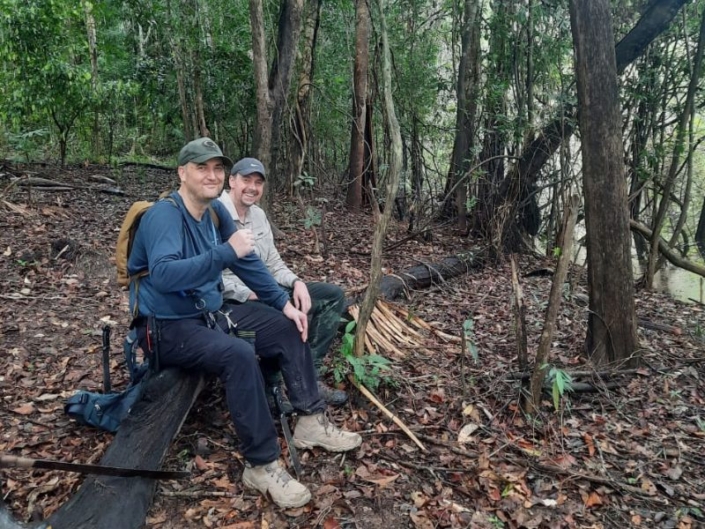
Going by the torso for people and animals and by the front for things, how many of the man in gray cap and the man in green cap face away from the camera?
0

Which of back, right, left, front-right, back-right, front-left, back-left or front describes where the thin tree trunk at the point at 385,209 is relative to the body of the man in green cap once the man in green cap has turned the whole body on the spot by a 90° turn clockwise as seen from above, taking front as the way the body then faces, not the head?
back

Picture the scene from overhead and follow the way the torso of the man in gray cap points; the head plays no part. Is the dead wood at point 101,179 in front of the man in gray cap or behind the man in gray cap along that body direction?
behind

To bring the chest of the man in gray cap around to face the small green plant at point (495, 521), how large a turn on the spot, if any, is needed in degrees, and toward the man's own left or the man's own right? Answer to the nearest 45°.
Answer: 0° — they already face it

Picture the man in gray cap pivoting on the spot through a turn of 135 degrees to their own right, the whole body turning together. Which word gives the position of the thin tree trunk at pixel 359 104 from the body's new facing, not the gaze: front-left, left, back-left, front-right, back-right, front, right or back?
right

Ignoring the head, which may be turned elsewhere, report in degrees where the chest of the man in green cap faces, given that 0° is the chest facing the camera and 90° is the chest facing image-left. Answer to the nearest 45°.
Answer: approximately 315°

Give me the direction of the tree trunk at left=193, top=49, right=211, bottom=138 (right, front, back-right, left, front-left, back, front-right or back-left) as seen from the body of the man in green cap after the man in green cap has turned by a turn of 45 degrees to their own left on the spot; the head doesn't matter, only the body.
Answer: left

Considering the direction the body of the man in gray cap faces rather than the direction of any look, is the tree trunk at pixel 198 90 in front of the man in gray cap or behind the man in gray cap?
behind

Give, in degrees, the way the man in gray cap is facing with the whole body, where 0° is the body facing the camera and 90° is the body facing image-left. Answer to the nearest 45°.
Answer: approximately 315°

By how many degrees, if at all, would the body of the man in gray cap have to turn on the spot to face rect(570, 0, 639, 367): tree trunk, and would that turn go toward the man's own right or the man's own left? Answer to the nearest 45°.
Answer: approximately 45° to the man's own left

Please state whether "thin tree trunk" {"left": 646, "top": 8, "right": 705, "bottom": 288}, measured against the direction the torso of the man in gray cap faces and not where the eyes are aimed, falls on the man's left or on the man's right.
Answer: on the man's left

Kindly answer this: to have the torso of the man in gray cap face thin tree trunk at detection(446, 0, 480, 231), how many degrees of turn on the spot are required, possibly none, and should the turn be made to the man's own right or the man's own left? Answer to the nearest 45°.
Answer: approximately 90° to the man's own left

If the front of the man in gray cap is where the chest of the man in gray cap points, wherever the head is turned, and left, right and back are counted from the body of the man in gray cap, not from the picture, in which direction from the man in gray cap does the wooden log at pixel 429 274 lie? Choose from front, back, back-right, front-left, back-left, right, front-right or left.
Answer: left

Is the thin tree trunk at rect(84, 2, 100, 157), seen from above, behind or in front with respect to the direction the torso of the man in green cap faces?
behind
